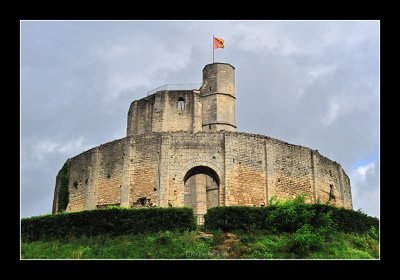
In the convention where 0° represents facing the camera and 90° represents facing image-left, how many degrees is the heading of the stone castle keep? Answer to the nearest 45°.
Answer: approximately 0°

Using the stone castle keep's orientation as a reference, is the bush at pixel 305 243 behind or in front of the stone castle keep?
in front

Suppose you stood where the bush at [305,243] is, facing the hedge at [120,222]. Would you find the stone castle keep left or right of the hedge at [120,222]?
right

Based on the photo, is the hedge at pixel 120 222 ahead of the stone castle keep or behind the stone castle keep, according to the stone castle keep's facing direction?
ahead

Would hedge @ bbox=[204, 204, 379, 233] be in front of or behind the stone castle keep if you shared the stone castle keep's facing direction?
in front
